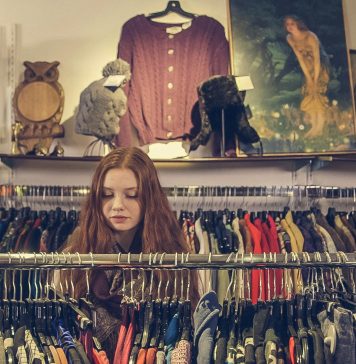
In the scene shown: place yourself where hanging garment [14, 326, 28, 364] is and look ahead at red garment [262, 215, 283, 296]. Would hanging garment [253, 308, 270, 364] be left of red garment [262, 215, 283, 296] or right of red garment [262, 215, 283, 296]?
right

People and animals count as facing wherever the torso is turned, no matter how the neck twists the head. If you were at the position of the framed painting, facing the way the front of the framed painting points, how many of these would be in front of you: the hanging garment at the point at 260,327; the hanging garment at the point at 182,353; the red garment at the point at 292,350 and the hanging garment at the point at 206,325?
4

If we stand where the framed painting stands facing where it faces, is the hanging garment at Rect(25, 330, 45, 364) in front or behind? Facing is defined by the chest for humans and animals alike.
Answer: in front

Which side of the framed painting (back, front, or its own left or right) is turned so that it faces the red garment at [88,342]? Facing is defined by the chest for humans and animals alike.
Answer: front

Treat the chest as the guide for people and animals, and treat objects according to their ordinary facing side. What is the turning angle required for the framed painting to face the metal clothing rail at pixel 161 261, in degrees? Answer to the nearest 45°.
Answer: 0° — it already faces it

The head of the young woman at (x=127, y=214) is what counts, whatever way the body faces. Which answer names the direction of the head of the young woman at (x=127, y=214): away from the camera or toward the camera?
toward the camera

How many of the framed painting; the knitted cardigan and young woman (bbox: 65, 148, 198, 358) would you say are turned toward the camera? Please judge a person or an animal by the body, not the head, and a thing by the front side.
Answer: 3

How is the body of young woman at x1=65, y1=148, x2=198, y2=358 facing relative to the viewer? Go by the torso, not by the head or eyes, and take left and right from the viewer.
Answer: facing the viewer

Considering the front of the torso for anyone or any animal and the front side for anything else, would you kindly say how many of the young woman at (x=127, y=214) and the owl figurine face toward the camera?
2

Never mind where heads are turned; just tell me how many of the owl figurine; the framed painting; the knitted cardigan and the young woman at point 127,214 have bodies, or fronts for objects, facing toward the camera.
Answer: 4

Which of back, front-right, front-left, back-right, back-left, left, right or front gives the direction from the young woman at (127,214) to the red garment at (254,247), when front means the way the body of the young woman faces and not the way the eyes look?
back-left

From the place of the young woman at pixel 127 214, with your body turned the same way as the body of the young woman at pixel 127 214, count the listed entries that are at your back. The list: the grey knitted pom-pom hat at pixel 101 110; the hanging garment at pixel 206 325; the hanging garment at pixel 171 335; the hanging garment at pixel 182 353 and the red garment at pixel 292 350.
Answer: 1

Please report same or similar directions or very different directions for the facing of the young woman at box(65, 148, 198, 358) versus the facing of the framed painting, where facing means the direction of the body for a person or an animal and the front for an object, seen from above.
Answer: same or similar directions

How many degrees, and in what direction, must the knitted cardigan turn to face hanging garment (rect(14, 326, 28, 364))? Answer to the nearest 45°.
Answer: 0° — it already faces it

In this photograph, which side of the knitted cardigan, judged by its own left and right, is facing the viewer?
front
